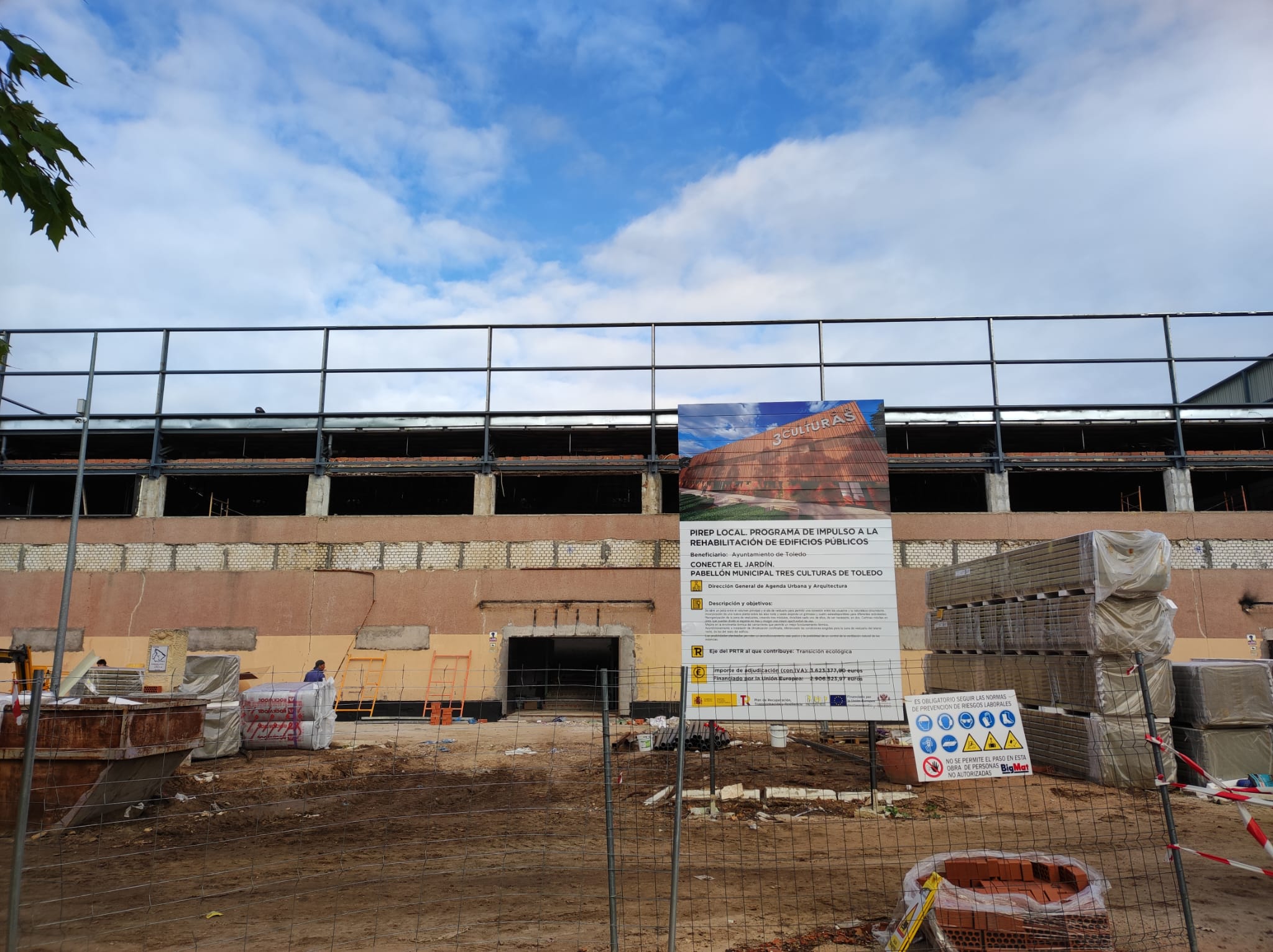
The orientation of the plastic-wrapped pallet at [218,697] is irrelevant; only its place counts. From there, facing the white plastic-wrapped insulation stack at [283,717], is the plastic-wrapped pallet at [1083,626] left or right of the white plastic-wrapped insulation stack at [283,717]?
right

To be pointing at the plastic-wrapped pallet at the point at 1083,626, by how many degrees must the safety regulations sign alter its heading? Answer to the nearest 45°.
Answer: approximately 180°

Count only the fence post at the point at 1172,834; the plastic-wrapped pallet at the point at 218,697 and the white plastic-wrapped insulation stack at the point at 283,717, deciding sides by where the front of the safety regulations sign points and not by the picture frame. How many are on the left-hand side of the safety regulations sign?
1

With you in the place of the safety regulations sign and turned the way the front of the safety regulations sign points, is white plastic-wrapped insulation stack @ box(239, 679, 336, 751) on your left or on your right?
on your right

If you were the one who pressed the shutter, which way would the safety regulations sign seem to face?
facing the viewer

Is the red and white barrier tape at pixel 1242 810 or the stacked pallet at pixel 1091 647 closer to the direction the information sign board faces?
the red and white barrier tape

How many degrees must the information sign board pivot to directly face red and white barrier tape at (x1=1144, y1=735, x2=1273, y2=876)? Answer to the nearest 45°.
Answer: approximately 45° to its left

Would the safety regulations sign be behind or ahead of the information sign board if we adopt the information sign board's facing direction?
ahead

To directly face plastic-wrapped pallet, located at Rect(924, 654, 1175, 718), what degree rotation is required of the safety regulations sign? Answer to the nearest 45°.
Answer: approximately 180°

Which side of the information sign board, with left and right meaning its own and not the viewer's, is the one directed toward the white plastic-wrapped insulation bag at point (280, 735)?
right

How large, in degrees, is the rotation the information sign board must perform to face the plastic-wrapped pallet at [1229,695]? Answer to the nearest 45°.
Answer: approximately 135° to its left

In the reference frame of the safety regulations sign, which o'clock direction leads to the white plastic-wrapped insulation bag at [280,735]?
The white plastic-wrapped insulation bag is roughly at 4 o'clock from the safety regulations sign.

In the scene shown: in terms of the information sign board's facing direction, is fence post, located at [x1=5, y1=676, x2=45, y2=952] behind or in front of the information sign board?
in front

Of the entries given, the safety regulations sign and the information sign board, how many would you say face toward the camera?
2

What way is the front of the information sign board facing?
toward the camera
